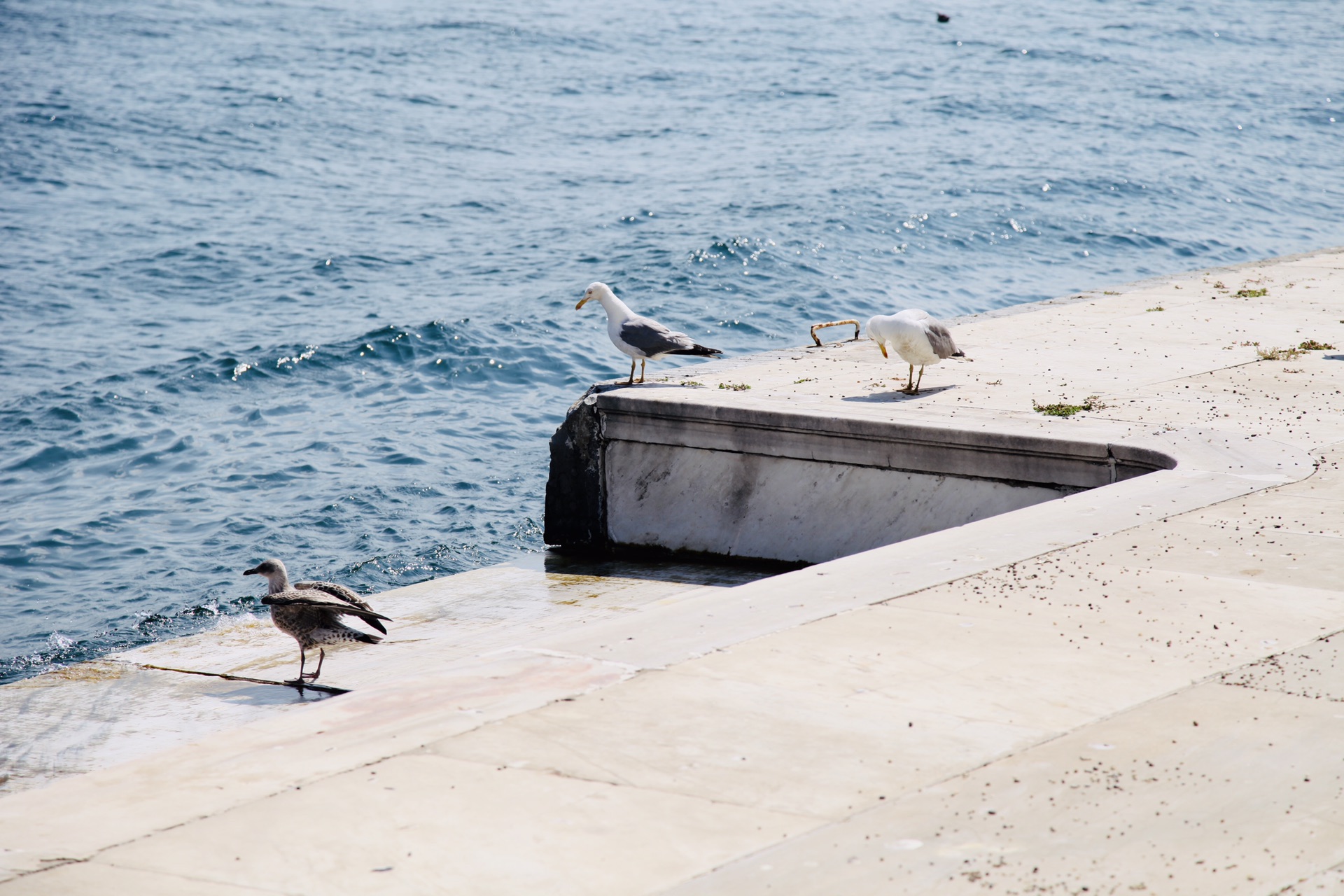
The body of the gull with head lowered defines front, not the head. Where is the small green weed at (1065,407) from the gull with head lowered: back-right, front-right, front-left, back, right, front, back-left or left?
left

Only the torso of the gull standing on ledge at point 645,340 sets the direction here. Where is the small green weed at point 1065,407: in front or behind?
behind

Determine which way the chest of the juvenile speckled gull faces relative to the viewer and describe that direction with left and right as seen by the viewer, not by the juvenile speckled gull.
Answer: facing to the left of the viewer

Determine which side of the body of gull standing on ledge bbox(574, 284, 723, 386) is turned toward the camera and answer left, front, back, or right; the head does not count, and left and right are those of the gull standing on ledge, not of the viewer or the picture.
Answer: left

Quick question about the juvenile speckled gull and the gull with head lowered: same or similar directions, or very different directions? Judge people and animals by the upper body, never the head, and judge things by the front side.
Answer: same or similar directions

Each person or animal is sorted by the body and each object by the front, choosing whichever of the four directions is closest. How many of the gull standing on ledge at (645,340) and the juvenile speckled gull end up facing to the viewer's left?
2

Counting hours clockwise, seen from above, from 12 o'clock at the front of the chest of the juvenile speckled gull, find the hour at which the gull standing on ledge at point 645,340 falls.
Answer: The gull standing on ledge is roughly at 4 o'clock from the juvenile speckled gull.

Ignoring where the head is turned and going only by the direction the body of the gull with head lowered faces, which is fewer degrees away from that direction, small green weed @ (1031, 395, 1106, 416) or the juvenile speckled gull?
the juvenile speckled gull

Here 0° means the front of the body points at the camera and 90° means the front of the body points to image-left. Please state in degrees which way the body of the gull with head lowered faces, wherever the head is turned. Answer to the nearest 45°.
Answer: approximately 45°

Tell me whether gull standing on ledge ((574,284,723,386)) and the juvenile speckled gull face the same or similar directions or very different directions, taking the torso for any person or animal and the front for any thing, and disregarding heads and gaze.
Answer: same or similar directions

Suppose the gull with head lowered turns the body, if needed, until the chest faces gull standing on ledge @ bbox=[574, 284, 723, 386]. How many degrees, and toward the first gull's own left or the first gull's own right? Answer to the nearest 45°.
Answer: approximately 45° to the first gull's own right
